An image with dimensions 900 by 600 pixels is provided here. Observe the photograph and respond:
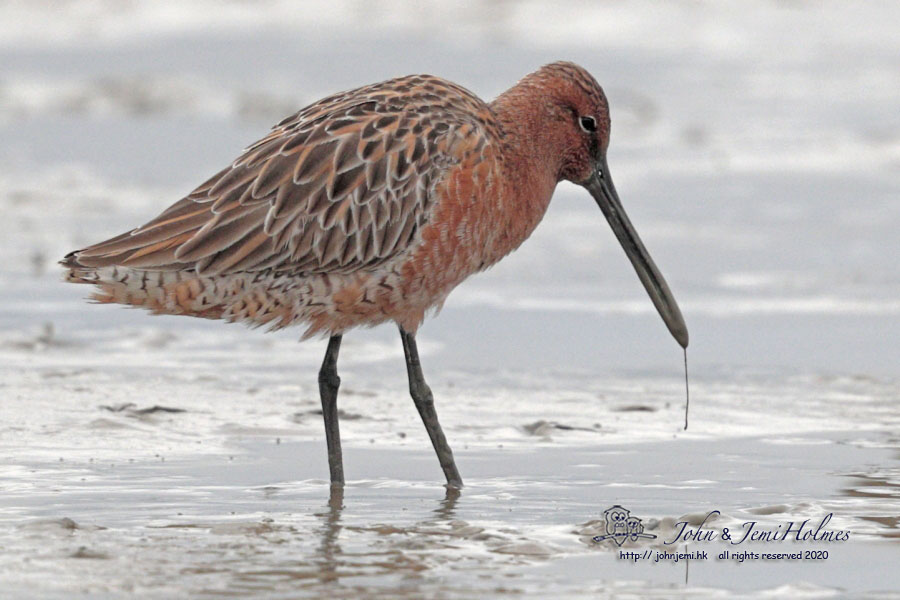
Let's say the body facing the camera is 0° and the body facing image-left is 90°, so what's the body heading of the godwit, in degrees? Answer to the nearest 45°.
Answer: approximately 270°
